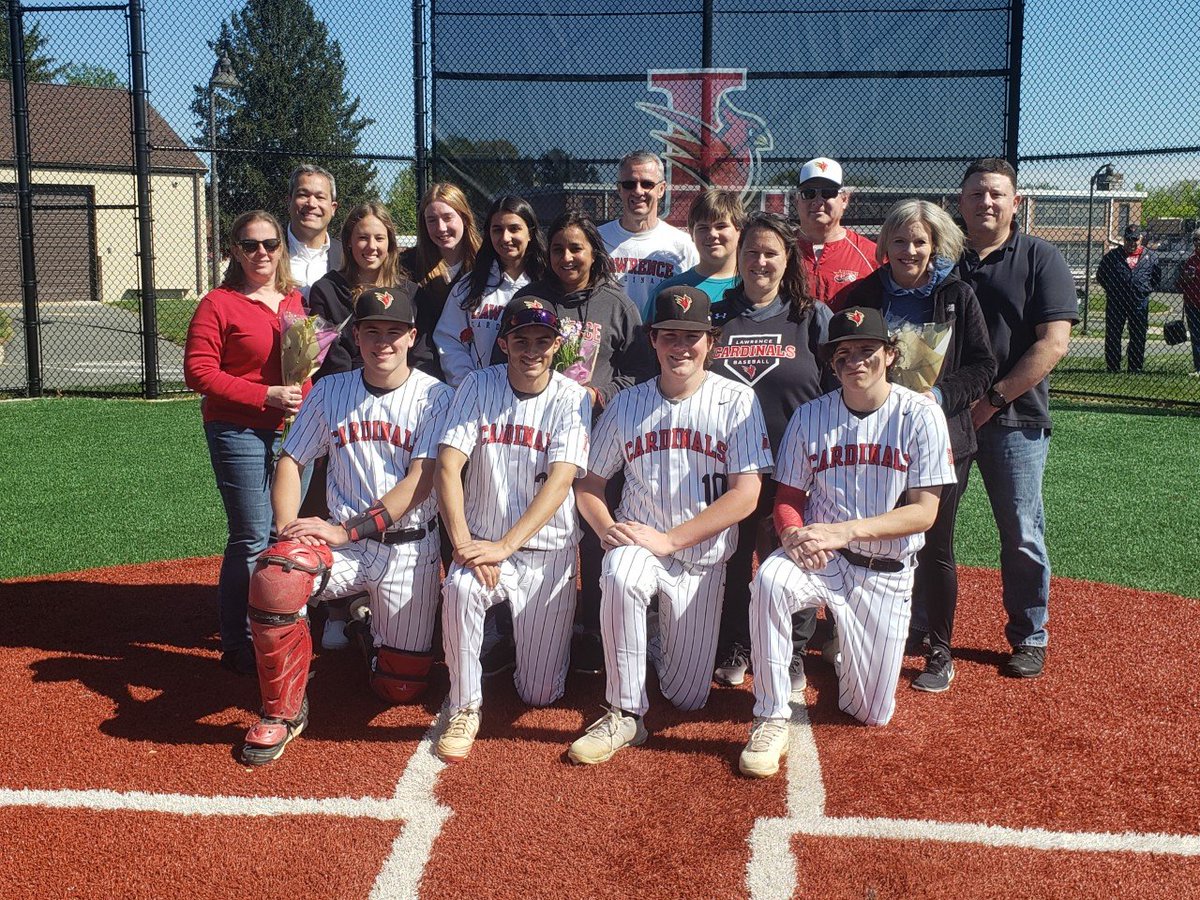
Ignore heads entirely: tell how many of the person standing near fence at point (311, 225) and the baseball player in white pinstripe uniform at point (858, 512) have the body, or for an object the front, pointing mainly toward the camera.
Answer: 2

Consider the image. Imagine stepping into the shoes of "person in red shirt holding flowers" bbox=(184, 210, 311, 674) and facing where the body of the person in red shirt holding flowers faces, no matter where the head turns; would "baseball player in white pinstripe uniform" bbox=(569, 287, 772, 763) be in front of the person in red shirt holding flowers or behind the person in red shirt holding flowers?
in front

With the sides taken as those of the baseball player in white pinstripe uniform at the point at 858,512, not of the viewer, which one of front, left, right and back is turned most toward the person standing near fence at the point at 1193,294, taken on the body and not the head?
back

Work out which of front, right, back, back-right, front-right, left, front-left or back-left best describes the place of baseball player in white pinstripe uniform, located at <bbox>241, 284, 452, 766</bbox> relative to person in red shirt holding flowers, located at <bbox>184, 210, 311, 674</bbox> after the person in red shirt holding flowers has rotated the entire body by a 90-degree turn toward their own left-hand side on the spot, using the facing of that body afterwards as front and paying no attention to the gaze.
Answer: right

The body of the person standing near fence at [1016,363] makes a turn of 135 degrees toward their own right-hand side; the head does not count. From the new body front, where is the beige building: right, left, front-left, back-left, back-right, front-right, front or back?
front-left

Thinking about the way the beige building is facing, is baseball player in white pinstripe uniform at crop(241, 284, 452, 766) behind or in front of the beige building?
in front
